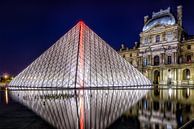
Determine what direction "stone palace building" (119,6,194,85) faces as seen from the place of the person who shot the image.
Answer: facing the viewer and to the left of the viewer

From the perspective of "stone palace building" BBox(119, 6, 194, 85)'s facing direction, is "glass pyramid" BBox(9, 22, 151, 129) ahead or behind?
ahead
